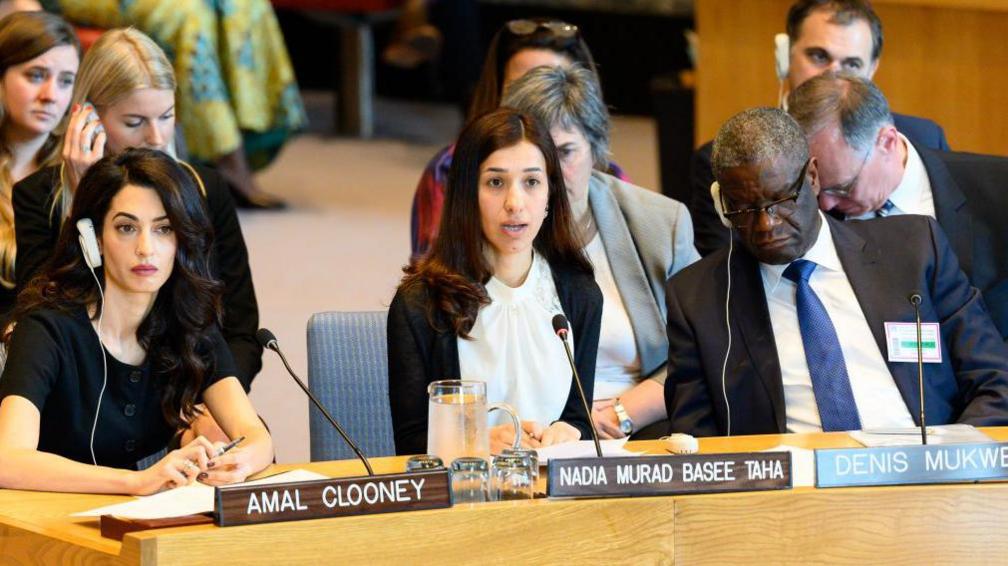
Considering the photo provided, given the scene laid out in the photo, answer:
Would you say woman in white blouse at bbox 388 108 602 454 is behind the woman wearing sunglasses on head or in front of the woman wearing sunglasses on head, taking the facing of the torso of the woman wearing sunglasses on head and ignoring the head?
in front

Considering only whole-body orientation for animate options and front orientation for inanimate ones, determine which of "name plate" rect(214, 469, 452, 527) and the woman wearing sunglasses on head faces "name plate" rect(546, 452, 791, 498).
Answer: the woman wearing sunglasses on head

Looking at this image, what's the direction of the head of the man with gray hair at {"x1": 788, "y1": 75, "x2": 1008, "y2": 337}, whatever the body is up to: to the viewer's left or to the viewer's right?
to the viewer's left

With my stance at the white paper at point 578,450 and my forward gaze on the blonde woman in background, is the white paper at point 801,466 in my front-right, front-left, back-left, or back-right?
back-right

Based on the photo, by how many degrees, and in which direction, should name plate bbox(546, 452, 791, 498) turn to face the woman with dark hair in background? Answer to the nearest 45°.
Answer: approximately 135° to its right

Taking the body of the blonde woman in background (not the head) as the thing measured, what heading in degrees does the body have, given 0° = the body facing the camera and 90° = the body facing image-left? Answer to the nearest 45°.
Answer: approximately 0°

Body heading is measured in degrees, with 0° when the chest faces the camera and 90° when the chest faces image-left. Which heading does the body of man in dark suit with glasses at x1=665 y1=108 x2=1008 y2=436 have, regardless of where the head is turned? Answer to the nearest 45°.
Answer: approximately 0°

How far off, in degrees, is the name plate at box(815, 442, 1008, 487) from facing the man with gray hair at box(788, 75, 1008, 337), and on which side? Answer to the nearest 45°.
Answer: approximately 180°

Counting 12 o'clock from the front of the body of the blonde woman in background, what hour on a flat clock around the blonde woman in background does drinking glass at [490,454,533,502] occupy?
The drinking glass is roughly at 11 o'clock from the blonde woman in background.

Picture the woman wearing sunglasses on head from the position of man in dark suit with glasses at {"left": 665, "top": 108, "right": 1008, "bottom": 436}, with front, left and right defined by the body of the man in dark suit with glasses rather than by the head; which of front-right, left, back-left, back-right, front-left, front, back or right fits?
back-right
